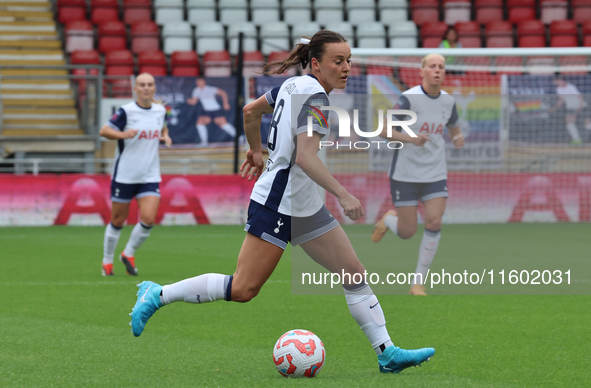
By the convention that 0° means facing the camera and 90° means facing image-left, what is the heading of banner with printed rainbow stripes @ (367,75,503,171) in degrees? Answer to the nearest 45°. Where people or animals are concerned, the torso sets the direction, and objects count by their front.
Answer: approximately 0°

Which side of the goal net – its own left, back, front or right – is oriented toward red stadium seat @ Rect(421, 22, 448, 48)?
back

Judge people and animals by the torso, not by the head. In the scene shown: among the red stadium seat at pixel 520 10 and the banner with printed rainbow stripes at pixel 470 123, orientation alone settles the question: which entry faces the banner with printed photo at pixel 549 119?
the red stadium seat

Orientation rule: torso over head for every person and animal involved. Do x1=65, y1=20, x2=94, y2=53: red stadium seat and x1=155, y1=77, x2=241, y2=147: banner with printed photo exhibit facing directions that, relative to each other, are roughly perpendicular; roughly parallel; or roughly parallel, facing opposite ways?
roughly parallel

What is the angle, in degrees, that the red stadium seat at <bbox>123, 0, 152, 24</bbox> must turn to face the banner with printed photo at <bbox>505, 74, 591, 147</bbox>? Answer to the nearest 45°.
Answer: approximately 45° to its left

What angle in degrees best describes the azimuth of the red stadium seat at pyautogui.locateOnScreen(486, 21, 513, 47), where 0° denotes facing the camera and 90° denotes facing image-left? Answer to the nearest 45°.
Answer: approximately 0°

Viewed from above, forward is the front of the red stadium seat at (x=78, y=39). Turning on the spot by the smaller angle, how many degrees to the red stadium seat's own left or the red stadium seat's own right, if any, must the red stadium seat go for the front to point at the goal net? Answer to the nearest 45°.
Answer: approximately 45° to the red stadium seat's own left

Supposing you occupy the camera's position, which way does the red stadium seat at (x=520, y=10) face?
facing the viewer

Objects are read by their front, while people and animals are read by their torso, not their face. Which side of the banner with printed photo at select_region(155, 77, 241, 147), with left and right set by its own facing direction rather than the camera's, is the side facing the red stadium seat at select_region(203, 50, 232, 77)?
back

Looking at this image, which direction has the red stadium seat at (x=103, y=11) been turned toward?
toward the camera

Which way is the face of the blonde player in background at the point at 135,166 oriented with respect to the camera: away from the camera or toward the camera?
toward the camera

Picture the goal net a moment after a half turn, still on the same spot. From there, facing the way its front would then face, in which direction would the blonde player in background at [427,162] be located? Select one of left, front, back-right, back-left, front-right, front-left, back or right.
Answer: back

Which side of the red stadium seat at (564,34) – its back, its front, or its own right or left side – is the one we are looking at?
front

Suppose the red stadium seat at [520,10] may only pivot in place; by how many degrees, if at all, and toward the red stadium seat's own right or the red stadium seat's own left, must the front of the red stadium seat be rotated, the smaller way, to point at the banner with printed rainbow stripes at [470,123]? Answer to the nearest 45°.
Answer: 0° — it already faces it

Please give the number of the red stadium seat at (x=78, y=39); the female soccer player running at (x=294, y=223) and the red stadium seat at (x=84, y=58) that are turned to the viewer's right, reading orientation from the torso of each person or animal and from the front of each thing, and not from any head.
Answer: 1
